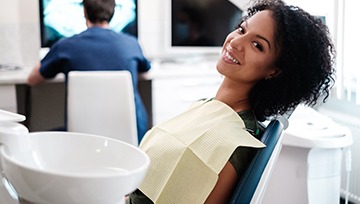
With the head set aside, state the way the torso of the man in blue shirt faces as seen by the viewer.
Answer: away from the camera

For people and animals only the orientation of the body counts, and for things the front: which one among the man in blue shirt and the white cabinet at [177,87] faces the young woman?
the white cabinet

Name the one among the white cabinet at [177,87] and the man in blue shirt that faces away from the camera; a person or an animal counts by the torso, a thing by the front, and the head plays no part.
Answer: the man in blue shirt

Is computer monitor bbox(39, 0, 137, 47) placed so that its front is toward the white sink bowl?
yes

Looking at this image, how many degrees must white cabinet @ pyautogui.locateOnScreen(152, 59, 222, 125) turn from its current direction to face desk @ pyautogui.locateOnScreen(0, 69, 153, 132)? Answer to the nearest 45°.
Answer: approximately 90° to its right

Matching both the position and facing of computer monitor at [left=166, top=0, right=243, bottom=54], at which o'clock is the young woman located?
The young woman is roughly at 12 o'clock from the computer monitor.

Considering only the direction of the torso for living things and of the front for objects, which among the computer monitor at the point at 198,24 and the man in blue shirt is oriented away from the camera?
the man in blue shirt

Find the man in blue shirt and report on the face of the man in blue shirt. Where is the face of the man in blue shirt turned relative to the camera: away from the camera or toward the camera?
away from the camera

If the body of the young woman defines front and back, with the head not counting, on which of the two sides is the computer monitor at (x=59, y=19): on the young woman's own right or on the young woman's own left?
on the young woman's own right
